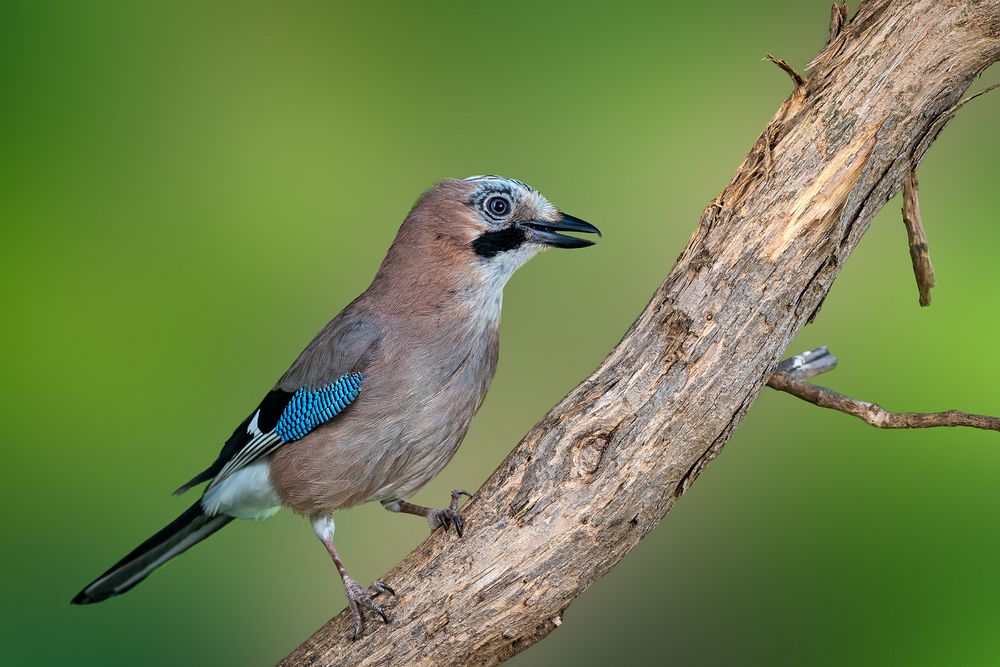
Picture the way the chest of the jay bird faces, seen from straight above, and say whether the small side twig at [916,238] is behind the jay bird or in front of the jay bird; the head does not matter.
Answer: in front

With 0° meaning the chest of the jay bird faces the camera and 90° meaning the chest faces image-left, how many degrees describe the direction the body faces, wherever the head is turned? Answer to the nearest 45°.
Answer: approximately 270°
